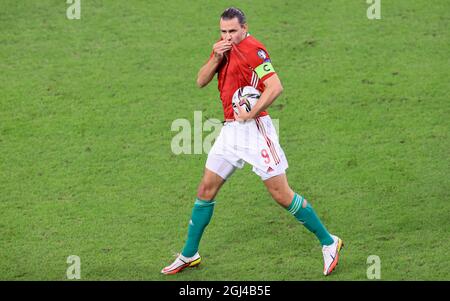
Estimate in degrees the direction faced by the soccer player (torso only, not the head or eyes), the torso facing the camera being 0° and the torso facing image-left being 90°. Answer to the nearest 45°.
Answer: approximately 45°

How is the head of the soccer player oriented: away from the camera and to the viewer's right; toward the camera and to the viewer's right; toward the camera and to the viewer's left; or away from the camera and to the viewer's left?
toward the camera and to the viewer's left
